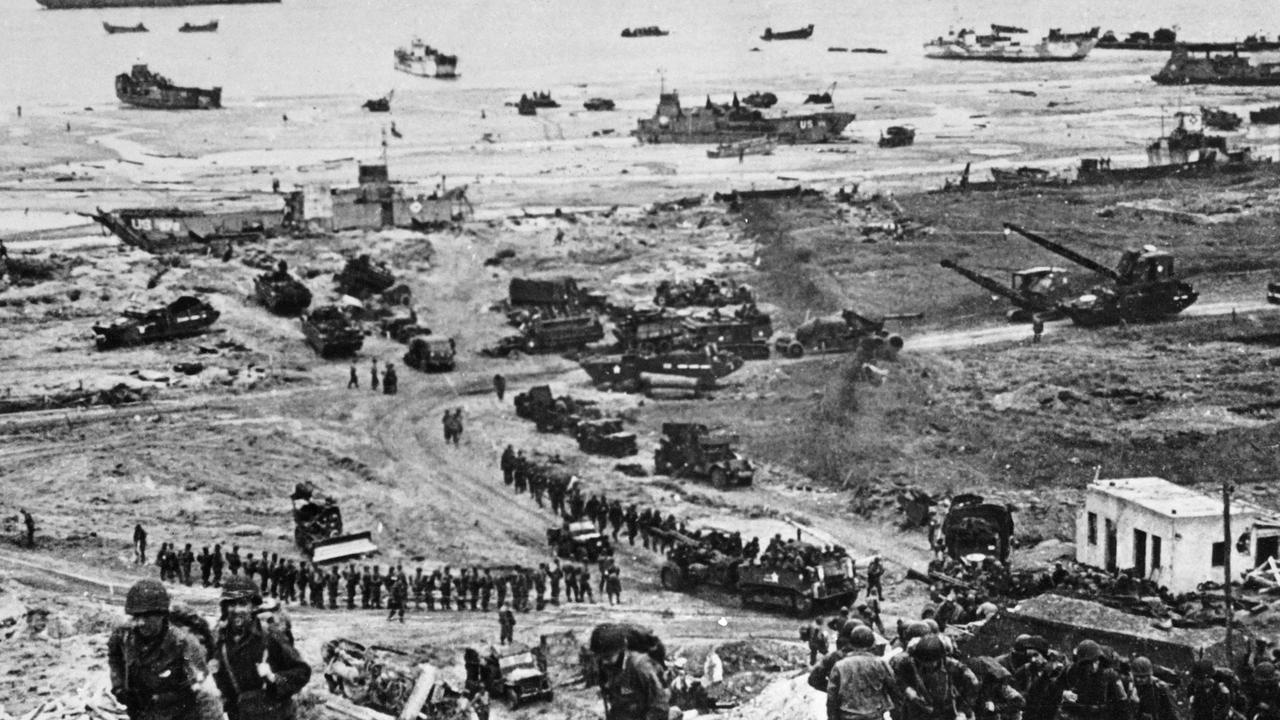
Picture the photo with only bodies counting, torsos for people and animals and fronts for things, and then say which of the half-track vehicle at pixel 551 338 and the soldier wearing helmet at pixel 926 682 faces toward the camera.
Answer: the soldier wearing helmet

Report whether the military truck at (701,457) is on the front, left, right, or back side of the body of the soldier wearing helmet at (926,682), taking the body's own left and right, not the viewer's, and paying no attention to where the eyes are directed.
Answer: back

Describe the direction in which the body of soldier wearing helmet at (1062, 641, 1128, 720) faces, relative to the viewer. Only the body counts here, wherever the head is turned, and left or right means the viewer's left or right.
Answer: facing the viewer

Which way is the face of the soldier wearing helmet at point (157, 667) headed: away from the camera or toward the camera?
toward the camera

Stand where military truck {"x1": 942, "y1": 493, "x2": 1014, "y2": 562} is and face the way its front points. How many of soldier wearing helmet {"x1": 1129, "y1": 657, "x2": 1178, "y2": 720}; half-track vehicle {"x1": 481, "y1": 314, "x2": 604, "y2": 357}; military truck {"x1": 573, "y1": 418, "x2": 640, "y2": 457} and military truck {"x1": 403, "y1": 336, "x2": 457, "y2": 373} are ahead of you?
1

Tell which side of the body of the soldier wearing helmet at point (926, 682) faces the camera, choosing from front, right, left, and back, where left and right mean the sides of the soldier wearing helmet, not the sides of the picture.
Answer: front

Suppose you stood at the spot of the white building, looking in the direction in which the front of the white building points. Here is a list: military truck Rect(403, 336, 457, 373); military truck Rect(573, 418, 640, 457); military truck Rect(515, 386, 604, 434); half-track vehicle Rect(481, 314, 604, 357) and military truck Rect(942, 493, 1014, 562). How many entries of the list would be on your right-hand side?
5

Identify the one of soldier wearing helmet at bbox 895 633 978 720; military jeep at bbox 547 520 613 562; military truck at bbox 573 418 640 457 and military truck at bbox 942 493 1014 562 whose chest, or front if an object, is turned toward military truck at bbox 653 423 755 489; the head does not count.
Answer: military truck at bbox 573 418 640 457

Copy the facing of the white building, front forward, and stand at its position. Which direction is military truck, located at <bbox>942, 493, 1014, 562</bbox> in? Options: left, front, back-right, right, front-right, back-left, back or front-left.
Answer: right

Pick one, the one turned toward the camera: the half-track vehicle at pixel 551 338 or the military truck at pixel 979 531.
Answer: the military truck

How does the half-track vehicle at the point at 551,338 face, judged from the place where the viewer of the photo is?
facing to the left of the viewer

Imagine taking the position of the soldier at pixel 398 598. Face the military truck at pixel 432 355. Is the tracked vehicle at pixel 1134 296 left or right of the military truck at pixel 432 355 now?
right
